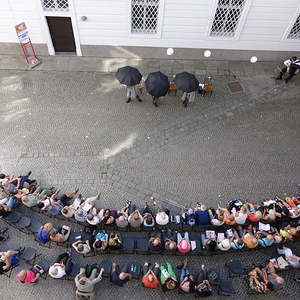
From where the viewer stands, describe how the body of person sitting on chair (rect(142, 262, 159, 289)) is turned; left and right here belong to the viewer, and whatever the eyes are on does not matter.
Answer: facing away from the viewer

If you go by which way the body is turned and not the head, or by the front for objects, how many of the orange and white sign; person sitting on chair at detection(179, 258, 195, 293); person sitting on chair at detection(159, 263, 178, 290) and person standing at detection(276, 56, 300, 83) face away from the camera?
2

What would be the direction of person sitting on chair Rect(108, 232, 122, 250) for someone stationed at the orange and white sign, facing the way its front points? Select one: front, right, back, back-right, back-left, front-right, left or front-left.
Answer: front

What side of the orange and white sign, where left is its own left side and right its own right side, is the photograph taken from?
front

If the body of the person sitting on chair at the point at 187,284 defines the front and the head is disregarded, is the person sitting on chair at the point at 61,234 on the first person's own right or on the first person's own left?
on the first person's own left

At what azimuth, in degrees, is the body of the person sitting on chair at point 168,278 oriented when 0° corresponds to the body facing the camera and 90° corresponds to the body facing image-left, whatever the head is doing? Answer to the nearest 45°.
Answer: approximately 180°

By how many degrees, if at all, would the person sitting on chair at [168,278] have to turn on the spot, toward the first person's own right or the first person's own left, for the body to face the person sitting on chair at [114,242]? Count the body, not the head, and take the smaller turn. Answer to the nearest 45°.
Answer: approximately 90° to the first person's own left

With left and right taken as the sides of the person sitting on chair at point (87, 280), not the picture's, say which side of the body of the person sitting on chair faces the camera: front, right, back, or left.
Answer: back

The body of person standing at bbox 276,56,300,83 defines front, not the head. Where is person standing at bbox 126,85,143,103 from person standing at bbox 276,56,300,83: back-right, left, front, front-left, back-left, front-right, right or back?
front

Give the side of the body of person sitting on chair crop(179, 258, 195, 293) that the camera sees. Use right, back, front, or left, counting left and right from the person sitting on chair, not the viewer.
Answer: back

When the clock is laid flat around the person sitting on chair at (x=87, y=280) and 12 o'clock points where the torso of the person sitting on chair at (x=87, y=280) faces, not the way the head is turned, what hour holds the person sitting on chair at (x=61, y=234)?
the person sitting on chair at (x=61, y=234) is roughly at 12 o'clock from the person sitting on chair at (x=87, y=280).

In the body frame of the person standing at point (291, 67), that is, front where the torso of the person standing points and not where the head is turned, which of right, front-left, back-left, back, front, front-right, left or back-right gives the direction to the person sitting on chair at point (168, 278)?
front-left

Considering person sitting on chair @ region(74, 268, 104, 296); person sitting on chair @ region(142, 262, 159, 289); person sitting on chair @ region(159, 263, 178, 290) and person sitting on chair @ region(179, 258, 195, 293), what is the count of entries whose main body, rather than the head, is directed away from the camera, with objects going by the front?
4

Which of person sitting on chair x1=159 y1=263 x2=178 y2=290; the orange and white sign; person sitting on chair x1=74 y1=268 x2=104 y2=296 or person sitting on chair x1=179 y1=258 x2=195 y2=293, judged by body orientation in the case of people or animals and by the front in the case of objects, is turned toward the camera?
the orange and white sign

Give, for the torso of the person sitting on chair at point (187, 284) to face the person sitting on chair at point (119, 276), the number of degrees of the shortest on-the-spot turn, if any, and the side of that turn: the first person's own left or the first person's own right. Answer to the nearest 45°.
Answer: approximately 135° to the first person's own left

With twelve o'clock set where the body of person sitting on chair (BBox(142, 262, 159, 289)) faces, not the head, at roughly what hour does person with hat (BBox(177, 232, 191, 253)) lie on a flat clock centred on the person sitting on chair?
The person with hat is roughly at 1 o'clock from the person sitting on chair.

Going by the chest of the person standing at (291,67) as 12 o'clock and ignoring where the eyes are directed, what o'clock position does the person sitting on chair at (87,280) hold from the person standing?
The person sitting on chair is roughly at 11 o'clock from the person standing.
